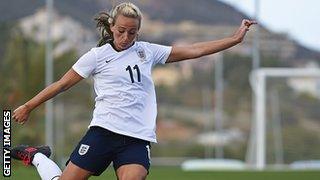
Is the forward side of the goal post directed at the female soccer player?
yes

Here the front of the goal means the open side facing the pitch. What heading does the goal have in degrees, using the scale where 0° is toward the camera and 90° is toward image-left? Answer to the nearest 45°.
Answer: approximately 0°
